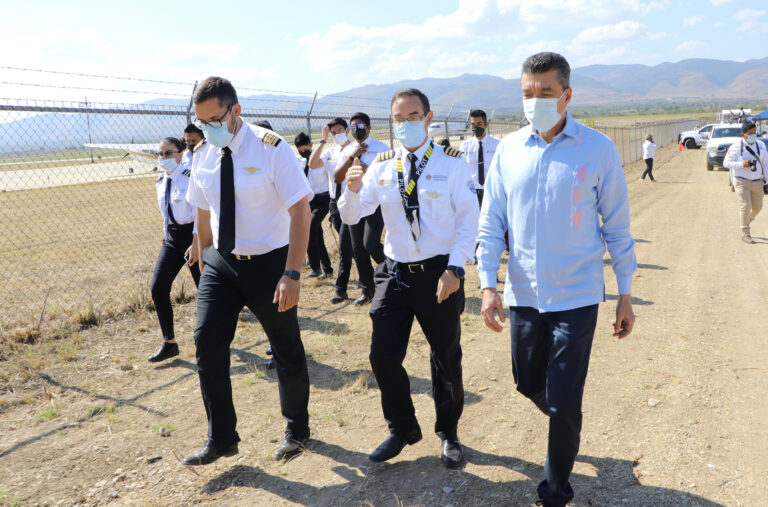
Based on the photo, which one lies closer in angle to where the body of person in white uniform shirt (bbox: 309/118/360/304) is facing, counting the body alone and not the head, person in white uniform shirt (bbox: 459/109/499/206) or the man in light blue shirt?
the man in light blue shirt

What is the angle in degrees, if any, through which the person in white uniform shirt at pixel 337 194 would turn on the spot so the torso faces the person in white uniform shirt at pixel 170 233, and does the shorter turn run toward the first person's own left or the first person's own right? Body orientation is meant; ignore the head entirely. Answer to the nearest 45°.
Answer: approximately 45° to the first person's own right

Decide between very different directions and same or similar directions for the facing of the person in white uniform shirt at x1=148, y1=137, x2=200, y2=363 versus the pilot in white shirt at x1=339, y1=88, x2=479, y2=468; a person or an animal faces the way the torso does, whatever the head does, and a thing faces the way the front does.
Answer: same or similar directions

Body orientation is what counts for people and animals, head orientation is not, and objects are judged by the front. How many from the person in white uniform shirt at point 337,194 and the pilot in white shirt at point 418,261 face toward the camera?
2

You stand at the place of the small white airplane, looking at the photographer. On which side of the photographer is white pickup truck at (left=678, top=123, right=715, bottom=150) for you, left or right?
left

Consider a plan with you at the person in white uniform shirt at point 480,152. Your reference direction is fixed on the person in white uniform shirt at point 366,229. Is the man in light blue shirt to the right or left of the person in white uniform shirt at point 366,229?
left

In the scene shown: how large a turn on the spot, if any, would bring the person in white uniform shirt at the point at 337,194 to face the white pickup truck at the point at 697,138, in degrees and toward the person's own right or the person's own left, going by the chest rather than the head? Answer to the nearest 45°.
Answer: approximately 135° to the person's own left

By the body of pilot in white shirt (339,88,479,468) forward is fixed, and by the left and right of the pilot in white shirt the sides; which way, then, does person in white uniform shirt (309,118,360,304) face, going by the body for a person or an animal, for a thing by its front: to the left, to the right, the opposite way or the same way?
the same way

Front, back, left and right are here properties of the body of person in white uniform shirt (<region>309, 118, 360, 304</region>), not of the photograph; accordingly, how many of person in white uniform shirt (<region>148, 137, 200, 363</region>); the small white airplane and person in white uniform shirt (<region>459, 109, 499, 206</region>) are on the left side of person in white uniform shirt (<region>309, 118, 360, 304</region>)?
1

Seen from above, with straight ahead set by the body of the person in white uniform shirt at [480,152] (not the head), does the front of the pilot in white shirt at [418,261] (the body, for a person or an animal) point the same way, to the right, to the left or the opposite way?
the same way

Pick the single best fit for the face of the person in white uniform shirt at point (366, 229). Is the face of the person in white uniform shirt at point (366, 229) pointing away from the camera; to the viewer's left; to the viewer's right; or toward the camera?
toward the camera

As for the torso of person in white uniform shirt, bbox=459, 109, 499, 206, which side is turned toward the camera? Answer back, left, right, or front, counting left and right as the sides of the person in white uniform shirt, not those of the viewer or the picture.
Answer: front

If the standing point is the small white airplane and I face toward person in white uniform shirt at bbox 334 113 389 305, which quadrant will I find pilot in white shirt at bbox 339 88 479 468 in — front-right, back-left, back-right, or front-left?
front-right
